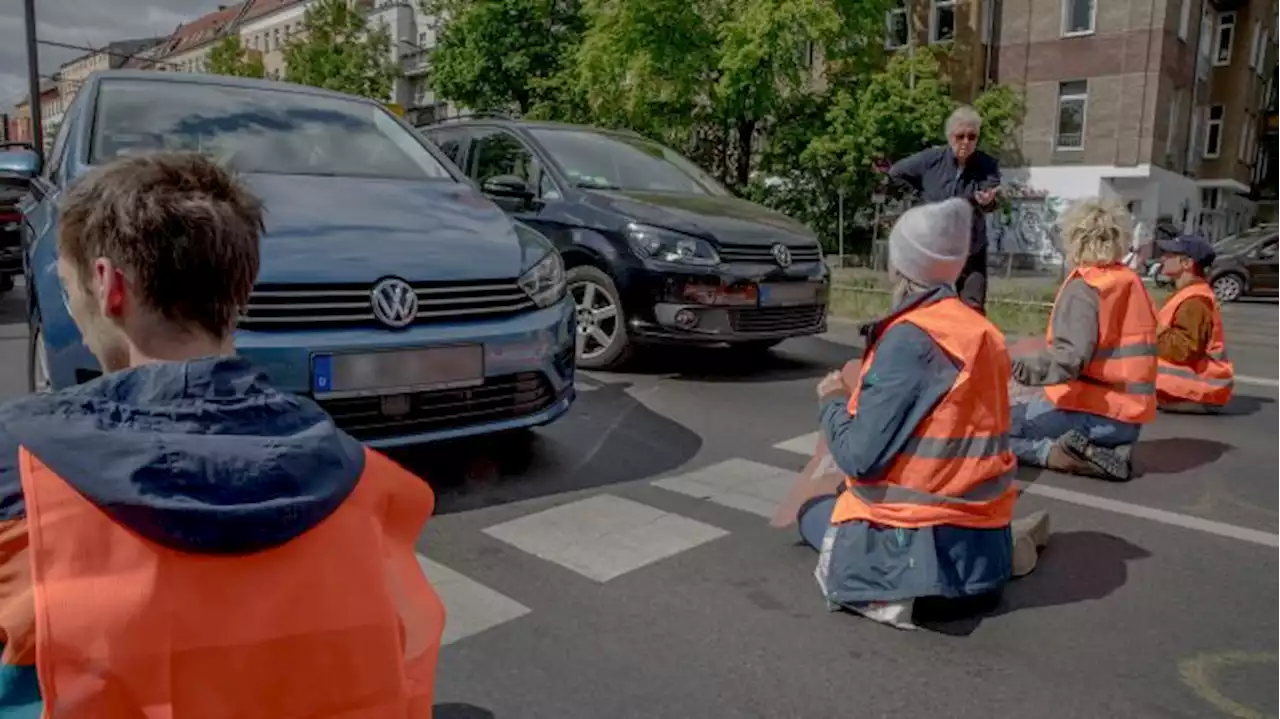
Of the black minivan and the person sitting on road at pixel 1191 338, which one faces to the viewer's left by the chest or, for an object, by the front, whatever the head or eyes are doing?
the person sitting on road

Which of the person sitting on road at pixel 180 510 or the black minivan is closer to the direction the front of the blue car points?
the person sitting on road

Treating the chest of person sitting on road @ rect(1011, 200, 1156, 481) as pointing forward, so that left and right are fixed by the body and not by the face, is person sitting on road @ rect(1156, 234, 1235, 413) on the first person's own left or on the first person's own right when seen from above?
on the first person's own right

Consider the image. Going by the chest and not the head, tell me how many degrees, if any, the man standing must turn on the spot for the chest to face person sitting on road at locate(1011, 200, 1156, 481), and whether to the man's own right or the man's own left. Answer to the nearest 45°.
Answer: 0° — they already face them

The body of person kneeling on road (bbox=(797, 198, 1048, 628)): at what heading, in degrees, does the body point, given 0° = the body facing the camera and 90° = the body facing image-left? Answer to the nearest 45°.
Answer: approximately 135°

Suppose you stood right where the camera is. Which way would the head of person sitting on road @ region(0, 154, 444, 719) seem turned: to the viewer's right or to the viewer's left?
to the viewer's left

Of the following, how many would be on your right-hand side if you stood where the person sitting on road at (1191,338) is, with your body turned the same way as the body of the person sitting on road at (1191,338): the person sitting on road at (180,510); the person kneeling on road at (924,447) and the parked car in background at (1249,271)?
1

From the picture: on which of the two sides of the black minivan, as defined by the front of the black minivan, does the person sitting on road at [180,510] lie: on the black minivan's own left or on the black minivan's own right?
on the black minivan's own right

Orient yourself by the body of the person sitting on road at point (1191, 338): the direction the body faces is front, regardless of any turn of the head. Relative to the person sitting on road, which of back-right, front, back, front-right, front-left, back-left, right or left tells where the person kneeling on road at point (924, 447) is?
left

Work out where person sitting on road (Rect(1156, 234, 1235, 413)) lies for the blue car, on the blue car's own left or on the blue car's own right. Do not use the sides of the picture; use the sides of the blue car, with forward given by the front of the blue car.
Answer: on the blue car's own left

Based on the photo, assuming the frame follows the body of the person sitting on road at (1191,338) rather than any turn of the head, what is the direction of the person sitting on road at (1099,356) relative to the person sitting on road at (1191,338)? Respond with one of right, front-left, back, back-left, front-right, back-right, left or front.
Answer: left

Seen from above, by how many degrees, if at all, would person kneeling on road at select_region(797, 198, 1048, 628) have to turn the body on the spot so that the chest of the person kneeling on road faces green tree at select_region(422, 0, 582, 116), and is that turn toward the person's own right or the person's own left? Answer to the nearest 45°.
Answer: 0° — they already face it
